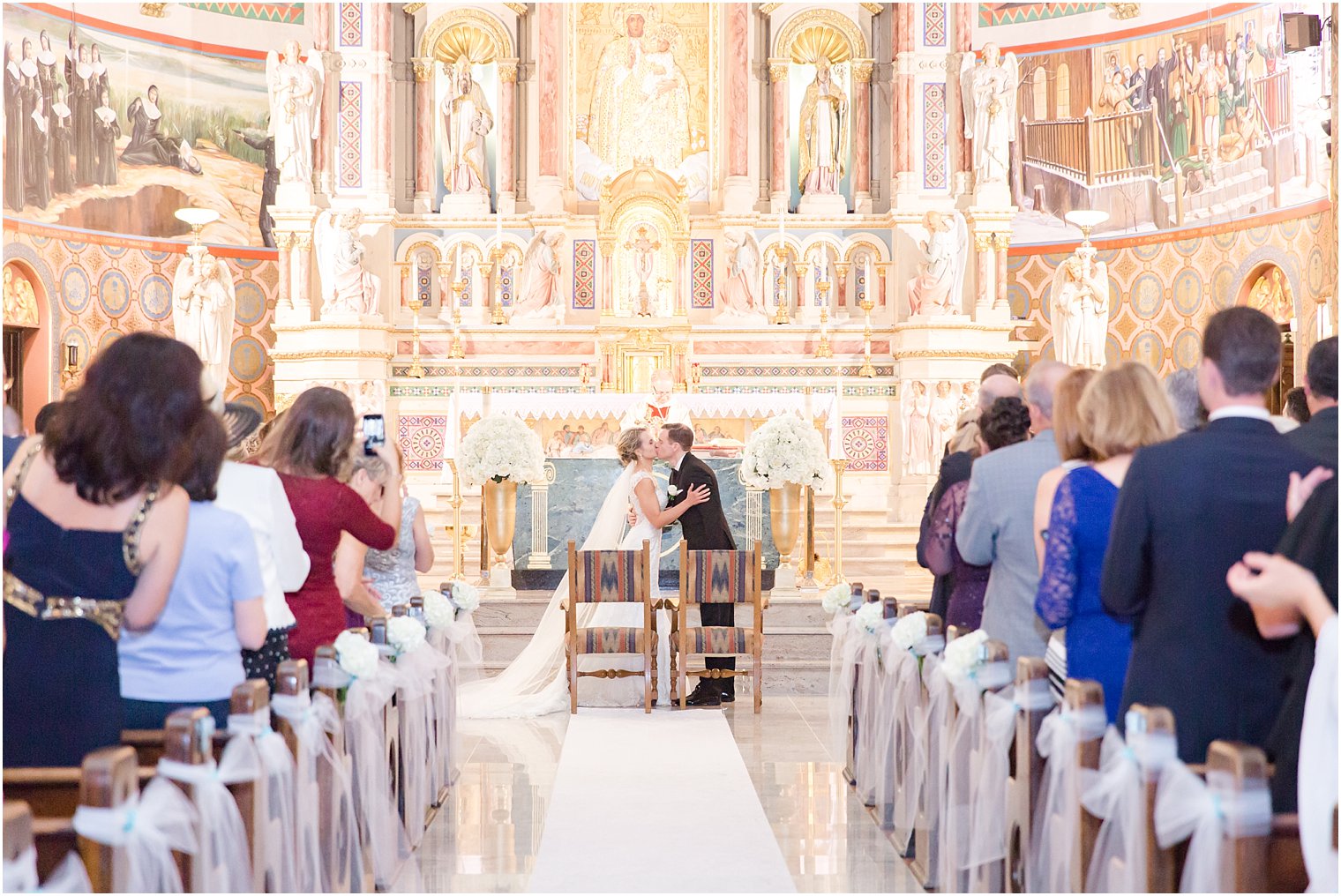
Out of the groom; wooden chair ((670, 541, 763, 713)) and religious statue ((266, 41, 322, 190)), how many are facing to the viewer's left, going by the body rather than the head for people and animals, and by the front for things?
1

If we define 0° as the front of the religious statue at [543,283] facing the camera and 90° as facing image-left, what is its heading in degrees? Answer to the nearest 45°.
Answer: approximately 270°

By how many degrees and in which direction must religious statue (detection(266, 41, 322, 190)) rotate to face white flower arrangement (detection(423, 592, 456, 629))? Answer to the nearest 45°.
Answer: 0° — it already faces it

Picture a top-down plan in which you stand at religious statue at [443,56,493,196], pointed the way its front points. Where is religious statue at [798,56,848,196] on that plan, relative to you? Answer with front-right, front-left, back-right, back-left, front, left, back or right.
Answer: left

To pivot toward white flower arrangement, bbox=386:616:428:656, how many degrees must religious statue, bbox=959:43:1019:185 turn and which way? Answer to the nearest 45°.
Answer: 0° — it already faces it

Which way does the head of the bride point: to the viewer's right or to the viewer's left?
to the viewer's right

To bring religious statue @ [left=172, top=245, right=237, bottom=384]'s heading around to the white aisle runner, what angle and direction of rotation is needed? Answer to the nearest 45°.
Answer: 0° — it already faces it

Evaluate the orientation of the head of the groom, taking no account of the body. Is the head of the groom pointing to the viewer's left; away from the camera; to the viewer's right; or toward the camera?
to the viewer's left

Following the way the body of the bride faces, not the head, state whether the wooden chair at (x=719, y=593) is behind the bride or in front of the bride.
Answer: in front

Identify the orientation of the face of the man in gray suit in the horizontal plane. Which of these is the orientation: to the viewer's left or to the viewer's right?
to the viewer's left

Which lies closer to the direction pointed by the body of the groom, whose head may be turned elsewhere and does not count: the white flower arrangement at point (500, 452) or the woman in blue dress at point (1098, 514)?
the white flower arrangement

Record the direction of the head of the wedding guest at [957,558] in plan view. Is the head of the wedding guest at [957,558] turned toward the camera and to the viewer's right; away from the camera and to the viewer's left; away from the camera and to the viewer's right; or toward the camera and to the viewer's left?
away from the camera and to the viewer's left

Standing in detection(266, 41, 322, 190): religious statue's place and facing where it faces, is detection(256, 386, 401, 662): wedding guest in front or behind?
in front

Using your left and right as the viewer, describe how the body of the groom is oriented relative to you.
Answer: facing to the left of the viewer

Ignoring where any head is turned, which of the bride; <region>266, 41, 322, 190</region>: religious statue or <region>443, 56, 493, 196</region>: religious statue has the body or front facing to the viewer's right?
the bride

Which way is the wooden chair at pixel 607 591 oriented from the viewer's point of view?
away from the camera
